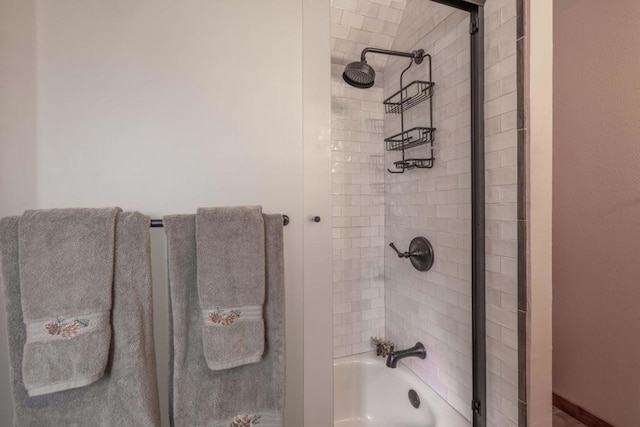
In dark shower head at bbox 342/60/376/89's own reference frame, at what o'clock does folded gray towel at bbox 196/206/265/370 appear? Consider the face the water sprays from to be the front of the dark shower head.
The folded gray towel is roughly at 11 o'clock from the dark shower head.

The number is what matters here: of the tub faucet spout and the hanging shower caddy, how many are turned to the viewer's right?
0

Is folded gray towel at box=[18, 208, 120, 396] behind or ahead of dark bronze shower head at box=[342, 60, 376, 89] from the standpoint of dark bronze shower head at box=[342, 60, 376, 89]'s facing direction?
ahead

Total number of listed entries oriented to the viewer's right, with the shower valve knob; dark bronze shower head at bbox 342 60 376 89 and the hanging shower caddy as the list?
0

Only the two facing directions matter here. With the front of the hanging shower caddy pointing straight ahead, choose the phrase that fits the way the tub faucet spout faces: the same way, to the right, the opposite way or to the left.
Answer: the same way

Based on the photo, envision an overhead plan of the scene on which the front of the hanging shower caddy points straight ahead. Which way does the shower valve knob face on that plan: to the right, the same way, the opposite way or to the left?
the same way

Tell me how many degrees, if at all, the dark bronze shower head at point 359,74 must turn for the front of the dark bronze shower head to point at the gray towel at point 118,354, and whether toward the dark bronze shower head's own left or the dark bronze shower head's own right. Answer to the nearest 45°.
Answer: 0° — it already faces it

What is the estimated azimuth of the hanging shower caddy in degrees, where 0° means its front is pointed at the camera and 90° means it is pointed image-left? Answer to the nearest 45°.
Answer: approximately 45°

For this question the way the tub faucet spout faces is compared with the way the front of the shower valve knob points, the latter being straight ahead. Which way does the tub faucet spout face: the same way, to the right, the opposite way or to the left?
the same way

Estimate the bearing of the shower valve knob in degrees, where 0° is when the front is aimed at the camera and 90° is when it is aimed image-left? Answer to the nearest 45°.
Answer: approximately 45°

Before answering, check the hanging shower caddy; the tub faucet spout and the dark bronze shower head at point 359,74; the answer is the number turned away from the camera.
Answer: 0

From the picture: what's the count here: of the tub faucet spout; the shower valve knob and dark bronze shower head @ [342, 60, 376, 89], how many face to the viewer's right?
0

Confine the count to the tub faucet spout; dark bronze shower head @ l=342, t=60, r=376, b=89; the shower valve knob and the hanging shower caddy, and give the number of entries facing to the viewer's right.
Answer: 0

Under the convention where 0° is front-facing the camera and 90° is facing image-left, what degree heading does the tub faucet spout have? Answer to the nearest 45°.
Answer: approximately 45°

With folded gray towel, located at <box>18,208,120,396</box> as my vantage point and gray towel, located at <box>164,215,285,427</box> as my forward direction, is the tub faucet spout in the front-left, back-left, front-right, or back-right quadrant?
front-left

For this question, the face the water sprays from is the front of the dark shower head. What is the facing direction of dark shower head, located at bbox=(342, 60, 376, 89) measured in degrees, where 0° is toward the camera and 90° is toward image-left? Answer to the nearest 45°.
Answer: approximately 45°
